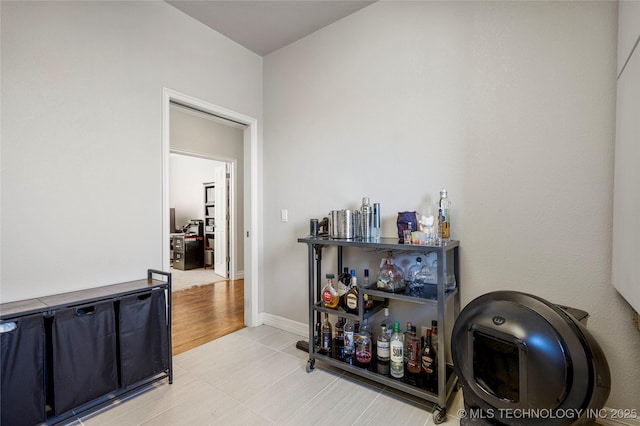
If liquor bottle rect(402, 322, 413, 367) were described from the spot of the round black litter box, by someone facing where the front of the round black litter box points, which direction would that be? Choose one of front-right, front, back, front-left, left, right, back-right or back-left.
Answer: right

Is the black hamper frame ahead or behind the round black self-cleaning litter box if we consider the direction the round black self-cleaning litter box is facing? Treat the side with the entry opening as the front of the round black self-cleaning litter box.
ahead

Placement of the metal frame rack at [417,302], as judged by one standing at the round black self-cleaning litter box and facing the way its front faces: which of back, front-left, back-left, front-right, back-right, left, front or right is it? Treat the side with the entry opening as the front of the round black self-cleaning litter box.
right

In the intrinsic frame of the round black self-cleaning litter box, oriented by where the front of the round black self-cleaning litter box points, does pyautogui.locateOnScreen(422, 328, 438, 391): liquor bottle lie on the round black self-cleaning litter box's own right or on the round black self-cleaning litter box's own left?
on the round black self-cleaning litter box's own right

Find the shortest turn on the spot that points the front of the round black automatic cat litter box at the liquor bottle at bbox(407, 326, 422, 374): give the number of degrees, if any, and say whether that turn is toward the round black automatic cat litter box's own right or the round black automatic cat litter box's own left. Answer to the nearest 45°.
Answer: approximately 90° to the round black automatic cat litter box's own right

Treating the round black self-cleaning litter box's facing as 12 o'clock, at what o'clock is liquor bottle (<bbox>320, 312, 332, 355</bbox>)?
The liquor bottle is roughly at 2 o'clock from the round black self-cleaning litter box.

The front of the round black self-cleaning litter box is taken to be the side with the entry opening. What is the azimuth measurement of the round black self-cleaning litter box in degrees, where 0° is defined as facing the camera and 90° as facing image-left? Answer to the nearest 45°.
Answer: approximately 45°

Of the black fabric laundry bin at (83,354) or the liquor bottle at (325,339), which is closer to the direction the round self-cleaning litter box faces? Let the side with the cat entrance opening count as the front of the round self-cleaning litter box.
the black fabric laundry bin

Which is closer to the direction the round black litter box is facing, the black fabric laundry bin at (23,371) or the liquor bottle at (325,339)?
the black fabric laundry bin

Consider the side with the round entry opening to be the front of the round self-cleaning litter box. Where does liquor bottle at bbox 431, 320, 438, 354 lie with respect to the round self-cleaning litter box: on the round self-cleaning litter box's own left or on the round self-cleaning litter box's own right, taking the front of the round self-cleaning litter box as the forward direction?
on the round self-cleaning litter box's own right

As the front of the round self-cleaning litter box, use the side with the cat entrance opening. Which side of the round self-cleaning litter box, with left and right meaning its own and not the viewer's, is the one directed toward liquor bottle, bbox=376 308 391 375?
right

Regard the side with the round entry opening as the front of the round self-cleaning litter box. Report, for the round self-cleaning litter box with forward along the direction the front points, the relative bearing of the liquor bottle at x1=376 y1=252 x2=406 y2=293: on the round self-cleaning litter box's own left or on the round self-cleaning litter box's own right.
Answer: on the round self-cleaning litter box's own right

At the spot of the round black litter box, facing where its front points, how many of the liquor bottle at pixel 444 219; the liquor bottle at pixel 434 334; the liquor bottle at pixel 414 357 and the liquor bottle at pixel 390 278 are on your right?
4
